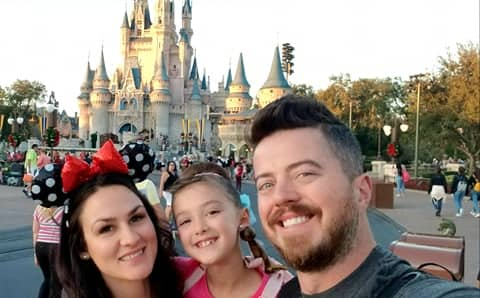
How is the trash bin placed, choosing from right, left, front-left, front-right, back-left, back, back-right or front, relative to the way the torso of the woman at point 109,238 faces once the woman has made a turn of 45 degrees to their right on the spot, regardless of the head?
back-left

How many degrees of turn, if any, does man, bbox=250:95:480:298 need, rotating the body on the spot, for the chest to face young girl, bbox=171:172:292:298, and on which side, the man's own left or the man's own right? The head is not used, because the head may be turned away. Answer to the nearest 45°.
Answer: approximately 90° to the man's own right

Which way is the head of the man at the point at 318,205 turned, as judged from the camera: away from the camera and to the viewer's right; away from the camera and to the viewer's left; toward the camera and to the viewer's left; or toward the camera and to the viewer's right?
toward the camera and to the viewer's left

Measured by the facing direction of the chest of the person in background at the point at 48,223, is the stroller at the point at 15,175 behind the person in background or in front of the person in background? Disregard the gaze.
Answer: in front

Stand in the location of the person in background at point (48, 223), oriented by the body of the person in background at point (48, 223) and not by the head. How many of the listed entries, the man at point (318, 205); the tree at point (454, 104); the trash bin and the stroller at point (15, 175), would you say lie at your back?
1

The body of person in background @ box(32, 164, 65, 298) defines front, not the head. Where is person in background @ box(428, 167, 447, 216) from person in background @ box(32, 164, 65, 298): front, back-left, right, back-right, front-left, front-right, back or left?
front-right
